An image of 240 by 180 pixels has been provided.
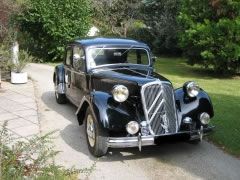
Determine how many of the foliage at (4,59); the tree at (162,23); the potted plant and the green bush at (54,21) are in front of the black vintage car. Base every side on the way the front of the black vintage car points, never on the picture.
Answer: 0

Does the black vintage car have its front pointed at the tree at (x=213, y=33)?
no

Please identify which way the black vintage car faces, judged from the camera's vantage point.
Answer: facing the viewer and to the right of the viewer

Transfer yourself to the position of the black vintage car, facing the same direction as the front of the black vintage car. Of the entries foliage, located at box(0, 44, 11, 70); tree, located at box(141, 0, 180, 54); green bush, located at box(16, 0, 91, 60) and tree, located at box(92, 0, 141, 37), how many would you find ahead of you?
0

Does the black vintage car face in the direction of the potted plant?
no

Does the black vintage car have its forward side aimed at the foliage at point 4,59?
no

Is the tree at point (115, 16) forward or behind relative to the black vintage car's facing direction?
behind

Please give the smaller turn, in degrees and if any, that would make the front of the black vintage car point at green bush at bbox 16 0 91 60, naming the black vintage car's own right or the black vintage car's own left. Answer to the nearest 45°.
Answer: approximately 135° to the black vintage car's own left

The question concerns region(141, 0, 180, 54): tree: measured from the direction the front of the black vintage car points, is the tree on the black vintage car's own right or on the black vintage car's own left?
on the black vintage car's own left

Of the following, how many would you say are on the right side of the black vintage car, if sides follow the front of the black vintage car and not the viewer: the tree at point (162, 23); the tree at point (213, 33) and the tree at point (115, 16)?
0
